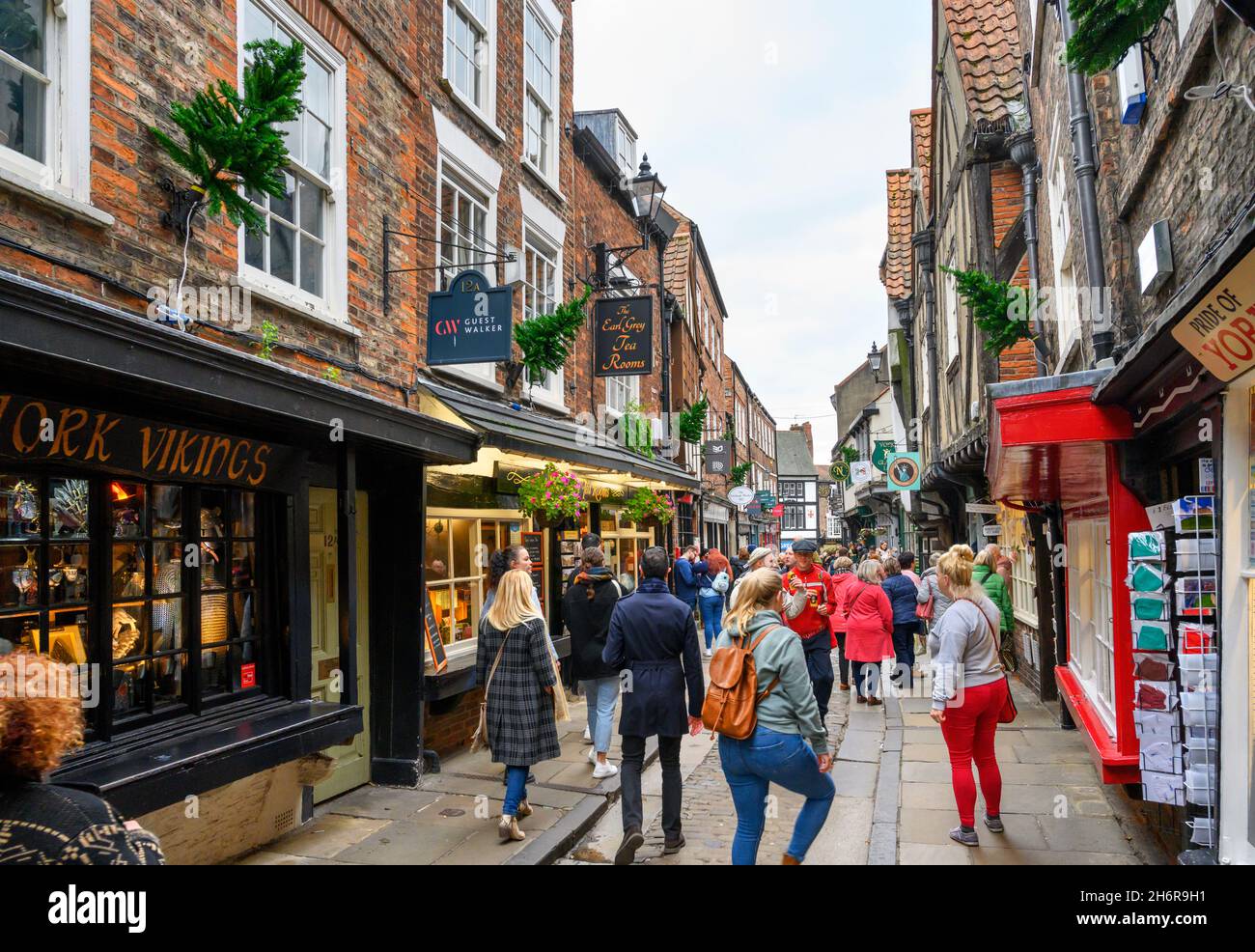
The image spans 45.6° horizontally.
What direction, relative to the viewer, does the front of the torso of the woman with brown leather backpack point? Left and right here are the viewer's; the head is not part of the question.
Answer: facing away from the viewer and to the right of the viewer

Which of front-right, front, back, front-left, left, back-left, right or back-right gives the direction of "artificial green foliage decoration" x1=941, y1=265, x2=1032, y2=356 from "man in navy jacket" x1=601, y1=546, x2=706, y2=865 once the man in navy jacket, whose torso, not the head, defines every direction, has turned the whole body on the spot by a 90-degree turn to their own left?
back-right

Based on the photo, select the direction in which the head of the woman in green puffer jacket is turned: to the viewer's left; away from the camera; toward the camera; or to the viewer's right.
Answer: away from the camera

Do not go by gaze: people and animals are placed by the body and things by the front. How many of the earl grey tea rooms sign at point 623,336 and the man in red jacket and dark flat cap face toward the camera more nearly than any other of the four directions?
2

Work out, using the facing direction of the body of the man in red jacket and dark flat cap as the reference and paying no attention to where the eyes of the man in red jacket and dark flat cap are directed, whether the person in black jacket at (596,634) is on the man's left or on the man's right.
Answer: on the man's right

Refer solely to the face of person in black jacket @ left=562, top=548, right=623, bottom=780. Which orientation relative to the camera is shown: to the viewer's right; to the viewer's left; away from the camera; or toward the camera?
away from the camera

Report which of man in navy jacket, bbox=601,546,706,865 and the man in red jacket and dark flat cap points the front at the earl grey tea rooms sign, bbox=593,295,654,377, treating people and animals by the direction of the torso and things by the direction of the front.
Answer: the man in navy jacket

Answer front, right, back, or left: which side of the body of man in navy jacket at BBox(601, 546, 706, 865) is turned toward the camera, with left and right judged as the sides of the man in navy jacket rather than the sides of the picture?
back

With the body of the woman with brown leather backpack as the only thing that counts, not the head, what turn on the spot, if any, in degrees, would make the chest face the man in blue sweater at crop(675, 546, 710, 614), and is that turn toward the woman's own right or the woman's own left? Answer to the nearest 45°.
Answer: approximately 45° to the woman's own left
